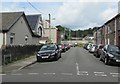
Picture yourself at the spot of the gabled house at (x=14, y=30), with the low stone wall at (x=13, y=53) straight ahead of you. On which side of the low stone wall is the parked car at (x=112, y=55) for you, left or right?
left

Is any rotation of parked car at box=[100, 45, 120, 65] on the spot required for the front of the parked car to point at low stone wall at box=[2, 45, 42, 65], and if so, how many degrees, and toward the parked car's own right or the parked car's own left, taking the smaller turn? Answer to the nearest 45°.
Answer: approximately 135° to the parked car's own right

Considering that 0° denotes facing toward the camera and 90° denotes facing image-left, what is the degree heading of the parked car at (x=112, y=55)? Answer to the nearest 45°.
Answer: approximately 315°

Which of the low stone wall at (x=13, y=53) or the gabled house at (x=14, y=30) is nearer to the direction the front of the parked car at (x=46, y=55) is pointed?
the low stone wall

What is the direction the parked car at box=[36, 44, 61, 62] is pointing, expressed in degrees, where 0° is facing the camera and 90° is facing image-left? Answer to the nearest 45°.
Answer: approximately 45°
